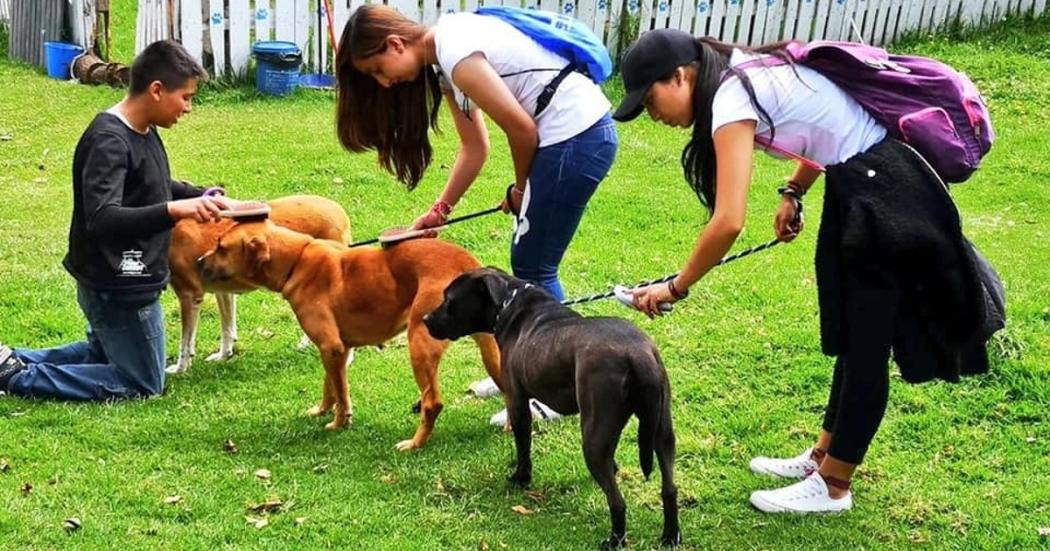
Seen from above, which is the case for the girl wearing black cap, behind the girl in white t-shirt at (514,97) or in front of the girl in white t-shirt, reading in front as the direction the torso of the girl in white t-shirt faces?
behind

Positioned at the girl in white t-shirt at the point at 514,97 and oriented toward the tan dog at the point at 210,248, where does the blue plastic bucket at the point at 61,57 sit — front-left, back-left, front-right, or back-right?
front-right

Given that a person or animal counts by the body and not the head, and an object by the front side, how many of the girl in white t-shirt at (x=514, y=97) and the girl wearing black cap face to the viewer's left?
2

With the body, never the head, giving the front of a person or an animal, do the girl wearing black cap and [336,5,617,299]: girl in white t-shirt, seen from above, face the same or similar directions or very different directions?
same or similar directions

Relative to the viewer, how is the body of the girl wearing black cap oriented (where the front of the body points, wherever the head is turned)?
to the viewer's left

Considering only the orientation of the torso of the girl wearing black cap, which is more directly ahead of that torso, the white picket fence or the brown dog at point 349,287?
the brown dog

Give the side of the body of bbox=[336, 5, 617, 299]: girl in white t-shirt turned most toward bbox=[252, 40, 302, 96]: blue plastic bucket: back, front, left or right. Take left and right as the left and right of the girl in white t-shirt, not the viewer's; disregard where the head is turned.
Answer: right

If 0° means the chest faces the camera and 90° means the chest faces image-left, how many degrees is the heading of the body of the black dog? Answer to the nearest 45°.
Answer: approximately 135°

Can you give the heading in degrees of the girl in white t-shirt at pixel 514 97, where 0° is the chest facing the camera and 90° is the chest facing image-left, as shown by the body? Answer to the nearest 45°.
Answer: approximately 90°

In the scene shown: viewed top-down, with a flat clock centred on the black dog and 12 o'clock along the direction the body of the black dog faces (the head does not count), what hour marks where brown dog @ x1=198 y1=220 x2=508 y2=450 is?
The brown dog is roughly at 12 o'clock from the black dog.

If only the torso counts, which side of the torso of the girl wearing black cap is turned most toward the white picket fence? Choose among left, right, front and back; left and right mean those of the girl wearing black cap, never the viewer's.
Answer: right

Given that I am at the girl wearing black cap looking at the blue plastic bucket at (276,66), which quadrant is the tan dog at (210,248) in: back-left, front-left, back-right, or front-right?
front-left

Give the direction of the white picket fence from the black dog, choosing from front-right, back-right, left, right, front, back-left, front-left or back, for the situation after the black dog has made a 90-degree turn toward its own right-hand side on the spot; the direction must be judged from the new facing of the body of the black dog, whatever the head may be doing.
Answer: front-left
